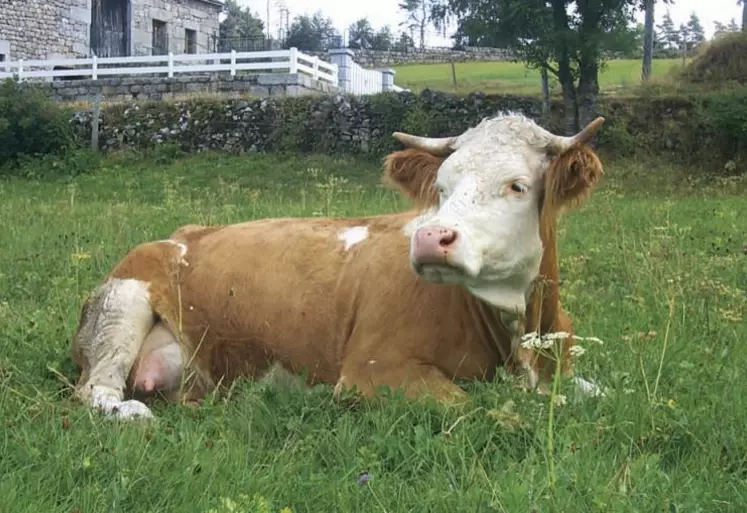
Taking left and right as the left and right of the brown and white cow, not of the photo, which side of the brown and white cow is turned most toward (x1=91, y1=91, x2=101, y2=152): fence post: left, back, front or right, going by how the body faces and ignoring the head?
left

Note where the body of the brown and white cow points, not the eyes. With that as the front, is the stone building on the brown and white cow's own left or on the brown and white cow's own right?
on the brown and white cow's own left

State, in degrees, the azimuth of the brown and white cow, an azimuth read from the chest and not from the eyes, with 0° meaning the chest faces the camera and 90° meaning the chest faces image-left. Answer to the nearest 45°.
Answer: approximately 270°

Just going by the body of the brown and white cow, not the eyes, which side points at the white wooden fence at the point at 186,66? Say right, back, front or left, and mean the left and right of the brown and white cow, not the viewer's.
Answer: left

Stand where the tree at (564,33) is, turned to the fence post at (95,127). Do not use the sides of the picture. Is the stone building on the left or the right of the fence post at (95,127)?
right

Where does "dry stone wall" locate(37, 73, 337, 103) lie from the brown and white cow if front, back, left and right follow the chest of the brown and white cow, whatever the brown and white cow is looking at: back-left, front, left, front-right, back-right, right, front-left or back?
left
